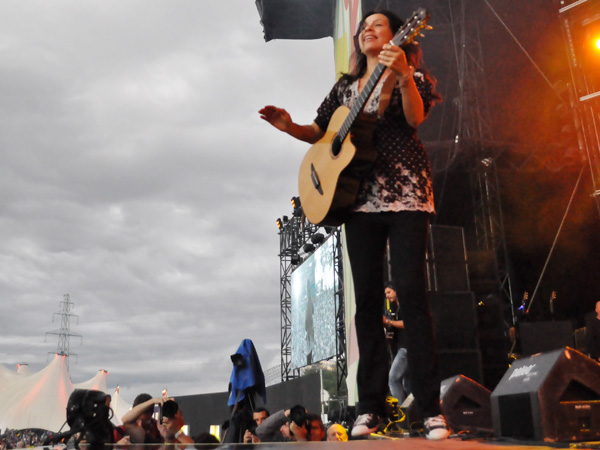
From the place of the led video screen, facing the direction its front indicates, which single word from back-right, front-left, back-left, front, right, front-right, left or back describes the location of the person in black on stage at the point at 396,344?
front-left

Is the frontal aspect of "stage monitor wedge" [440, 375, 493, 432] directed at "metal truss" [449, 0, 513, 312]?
no

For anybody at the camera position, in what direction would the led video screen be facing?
facing the viewer and to the left of the viewer

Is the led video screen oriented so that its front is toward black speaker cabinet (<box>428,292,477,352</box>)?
no

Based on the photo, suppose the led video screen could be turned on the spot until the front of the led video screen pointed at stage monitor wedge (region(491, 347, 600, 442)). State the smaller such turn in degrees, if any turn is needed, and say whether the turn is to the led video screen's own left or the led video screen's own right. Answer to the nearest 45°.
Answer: approximately 45° to the led video screen's own left

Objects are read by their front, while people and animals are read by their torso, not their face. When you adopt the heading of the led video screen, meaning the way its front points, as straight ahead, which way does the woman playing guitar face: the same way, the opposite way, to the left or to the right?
the same way

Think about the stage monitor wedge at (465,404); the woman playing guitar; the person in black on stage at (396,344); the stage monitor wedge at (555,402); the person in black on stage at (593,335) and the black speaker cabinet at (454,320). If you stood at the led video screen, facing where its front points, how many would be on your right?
0

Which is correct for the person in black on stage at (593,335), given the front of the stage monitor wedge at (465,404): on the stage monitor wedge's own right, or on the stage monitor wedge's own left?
on the stage monitor wedge's own right

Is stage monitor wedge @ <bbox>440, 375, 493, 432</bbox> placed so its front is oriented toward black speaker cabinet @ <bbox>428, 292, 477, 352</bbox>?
no
